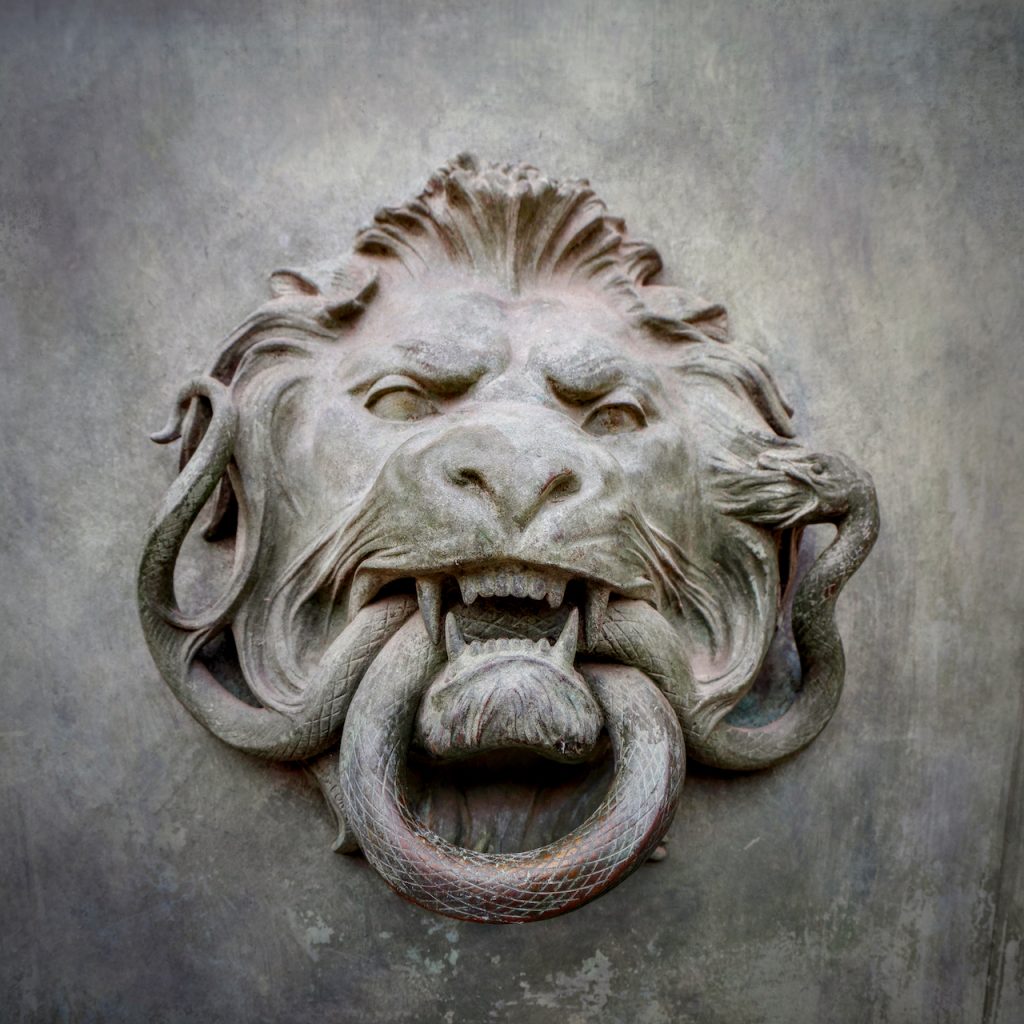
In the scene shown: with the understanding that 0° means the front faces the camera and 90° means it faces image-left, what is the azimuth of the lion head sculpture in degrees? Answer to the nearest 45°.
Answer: approximately 0°
